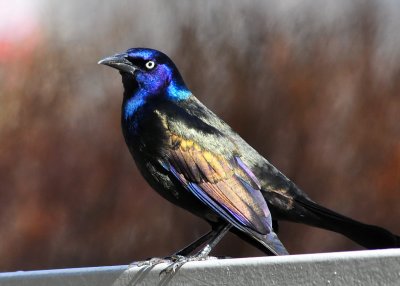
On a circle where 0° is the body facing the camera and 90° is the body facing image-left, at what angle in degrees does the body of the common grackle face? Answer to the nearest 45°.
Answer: approximately 90°
